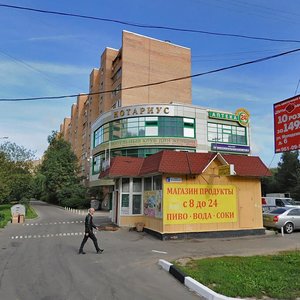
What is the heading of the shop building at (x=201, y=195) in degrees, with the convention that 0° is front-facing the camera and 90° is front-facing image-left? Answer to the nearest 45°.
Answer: approximately 45°

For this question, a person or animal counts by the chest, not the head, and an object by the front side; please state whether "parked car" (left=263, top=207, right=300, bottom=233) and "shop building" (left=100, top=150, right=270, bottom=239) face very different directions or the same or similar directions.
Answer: very different directions

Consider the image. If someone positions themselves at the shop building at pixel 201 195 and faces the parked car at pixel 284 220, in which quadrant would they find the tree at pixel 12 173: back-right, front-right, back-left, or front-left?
back-left

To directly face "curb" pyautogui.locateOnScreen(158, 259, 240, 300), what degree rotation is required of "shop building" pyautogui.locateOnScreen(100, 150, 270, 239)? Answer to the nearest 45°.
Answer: approximately 45° to its left

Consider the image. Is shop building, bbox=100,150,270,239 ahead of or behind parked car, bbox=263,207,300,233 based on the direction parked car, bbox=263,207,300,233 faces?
behind

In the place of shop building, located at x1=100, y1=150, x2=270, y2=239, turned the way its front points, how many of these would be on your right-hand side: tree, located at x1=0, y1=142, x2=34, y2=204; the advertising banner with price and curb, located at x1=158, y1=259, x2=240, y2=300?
1
